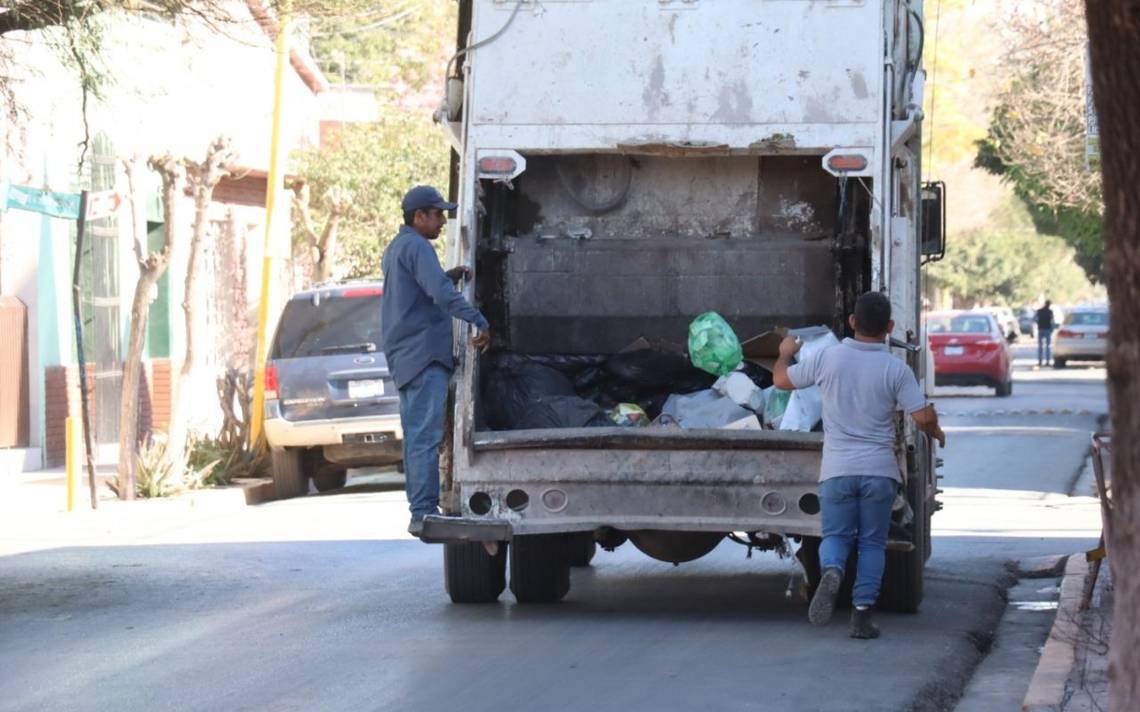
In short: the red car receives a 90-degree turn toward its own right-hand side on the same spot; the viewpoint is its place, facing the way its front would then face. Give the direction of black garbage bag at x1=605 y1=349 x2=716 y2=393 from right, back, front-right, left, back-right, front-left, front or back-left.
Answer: right

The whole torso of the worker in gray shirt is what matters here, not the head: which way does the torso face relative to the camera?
away from the camera

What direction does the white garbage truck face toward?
away from the camera

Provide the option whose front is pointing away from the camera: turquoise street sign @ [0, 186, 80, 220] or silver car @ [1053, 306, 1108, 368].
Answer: the silver car

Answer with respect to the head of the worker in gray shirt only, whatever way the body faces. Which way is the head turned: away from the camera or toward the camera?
away from the camera

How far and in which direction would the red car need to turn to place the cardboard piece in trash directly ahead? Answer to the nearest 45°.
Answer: approximately 180°

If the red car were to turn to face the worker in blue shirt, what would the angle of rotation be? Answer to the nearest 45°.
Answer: approximately 180°

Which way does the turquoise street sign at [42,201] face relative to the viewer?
toward the camera

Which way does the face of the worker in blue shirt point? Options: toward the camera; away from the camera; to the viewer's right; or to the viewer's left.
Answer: to the viewer's right

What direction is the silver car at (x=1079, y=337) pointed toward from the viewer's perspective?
away from the camera

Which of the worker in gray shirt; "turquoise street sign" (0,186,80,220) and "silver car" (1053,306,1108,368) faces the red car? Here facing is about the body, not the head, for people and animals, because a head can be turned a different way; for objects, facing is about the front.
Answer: the worker in gray shirt

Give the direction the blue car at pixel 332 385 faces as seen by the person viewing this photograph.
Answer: facing away from the viewer

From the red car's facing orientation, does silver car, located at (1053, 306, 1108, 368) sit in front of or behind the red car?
in front

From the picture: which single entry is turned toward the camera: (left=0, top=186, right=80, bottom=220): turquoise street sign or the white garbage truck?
the turquoise street sign

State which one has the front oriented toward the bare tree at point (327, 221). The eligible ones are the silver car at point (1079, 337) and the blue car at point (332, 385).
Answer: the blue car at point (332, 385)

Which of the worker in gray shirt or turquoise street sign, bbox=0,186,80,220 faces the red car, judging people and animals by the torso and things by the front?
the worker in gray shirt

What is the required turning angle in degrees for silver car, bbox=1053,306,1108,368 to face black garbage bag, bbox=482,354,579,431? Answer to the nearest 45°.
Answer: approximately 180°

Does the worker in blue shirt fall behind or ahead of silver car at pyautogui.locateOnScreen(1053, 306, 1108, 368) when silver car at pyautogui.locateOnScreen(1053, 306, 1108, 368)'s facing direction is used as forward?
behind

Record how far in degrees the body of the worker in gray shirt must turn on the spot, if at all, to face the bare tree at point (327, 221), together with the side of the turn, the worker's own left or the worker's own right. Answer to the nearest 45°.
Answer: approximately 45° to the worker's own left
